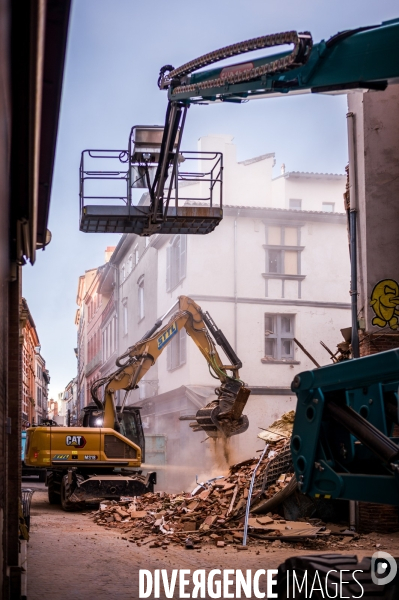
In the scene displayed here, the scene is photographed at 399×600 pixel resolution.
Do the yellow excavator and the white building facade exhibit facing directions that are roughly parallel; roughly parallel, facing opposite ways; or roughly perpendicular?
roughly perpendicular

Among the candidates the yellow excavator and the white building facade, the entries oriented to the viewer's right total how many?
1

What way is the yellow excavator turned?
to the viewer's right

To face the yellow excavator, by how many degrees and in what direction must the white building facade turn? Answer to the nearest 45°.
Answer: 0° — it already faces it

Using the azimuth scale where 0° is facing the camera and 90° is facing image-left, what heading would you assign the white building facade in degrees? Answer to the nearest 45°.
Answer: approximately 0°

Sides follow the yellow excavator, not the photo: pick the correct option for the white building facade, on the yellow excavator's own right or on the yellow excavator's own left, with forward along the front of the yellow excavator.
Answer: on the yellow excavator's own left
